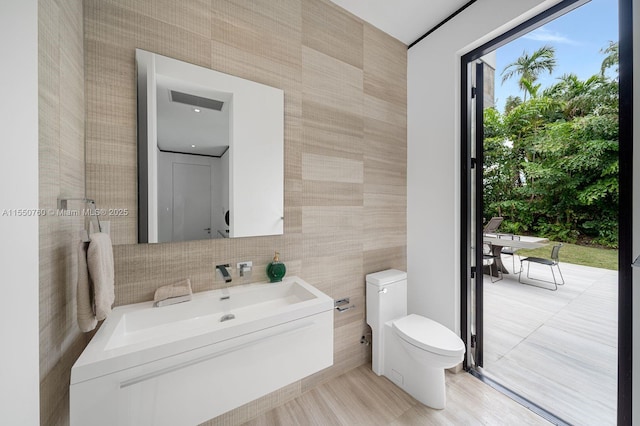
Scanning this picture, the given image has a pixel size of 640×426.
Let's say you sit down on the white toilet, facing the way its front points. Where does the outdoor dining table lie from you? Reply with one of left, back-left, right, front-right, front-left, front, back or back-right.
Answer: left

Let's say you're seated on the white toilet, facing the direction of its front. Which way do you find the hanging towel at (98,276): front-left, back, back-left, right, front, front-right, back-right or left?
right

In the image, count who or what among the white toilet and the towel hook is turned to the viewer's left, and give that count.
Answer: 0

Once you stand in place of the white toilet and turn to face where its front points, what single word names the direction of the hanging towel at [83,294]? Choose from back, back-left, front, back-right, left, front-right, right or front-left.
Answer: right

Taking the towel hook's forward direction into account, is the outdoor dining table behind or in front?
in front

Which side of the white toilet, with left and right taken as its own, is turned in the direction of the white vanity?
right

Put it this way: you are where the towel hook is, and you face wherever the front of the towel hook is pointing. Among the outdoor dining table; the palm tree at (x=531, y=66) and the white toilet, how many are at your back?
0

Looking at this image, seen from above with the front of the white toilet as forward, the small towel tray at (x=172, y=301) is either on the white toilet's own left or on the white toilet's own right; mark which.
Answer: on the white toilet's own right

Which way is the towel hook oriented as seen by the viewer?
to the viewer's right

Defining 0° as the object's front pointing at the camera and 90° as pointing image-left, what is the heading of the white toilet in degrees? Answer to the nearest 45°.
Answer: approximately 315°

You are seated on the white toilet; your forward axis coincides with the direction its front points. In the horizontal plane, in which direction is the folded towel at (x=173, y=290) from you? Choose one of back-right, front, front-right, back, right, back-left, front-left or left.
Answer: right

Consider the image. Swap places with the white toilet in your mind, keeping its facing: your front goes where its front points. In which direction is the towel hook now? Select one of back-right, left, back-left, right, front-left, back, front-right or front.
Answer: right
